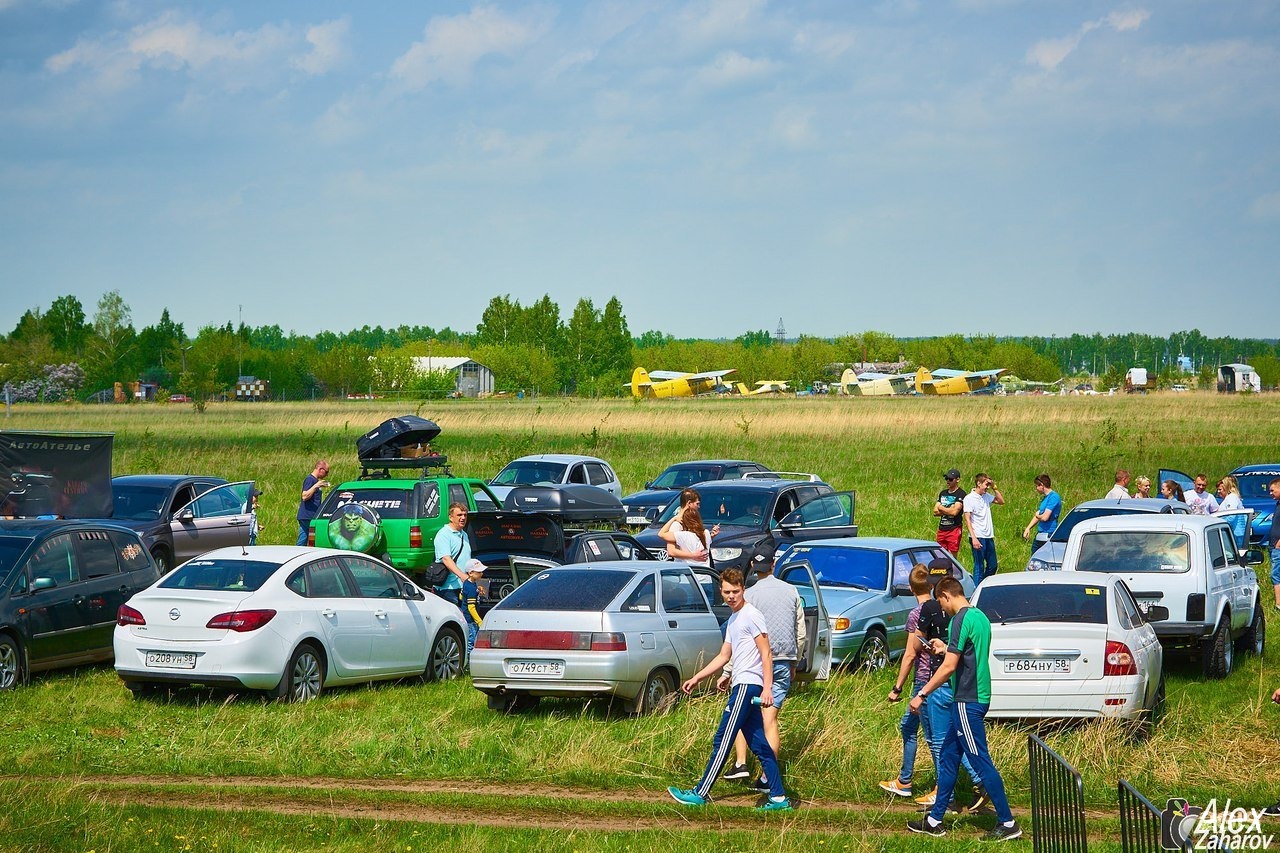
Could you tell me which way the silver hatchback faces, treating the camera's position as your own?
facing away from the viewer and to the right of the viewer

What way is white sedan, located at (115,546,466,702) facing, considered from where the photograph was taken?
facing away from the viewer and to the right of the viewer

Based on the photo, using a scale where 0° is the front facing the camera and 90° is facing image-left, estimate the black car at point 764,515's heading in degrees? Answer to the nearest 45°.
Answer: approximately 45°

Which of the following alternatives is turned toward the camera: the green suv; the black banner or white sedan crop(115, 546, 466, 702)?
the black banner

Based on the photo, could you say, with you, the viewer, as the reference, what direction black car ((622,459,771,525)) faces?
facing the viewer and to the left of the viewer

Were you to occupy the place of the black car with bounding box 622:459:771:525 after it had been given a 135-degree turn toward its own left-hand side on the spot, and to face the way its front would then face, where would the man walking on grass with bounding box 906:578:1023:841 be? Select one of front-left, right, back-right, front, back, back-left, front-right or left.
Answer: right

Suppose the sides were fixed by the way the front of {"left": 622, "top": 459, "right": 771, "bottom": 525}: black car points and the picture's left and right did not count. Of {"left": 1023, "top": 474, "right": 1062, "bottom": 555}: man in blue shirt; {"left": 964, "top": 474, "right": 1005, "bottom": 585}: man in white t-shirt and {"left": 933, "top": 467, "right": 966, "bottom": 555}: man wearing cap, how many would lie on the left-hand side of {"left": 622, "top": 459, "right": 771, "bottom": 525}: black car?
3

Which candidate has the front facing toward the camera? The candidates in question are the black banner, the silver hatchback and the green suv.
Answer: the black banner

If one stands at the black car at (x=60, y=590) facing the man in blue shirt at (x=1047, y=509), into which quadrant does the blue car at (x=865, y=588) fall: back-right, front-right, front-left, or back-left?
front-right

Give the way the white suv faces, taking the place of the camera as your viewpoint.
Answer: facing away from the viewer and to the right of the viewer

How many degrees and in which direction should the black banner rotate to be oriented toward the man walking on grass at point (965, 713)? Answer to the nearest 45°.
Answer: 0° — it already faces them

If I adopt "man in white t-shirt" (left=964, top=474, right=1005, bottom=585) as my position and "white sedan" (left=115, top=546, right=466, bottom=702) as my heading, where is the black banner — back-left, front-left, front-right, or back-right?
front-right

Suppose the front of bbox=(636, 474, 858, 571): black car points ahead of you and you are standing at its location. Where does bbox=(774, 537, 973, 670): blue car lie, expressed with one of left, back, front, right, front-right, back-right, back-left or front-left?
front-left

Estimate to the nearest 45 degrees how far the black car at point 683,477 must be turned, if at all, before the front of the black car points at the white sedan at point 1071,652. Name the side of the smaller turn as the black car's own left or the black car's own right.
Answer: approximately 45° to the black car's own left

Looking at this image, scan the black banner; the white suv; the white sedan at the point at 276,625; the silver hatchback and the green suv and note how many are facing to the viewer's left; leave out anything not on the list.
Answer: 0
